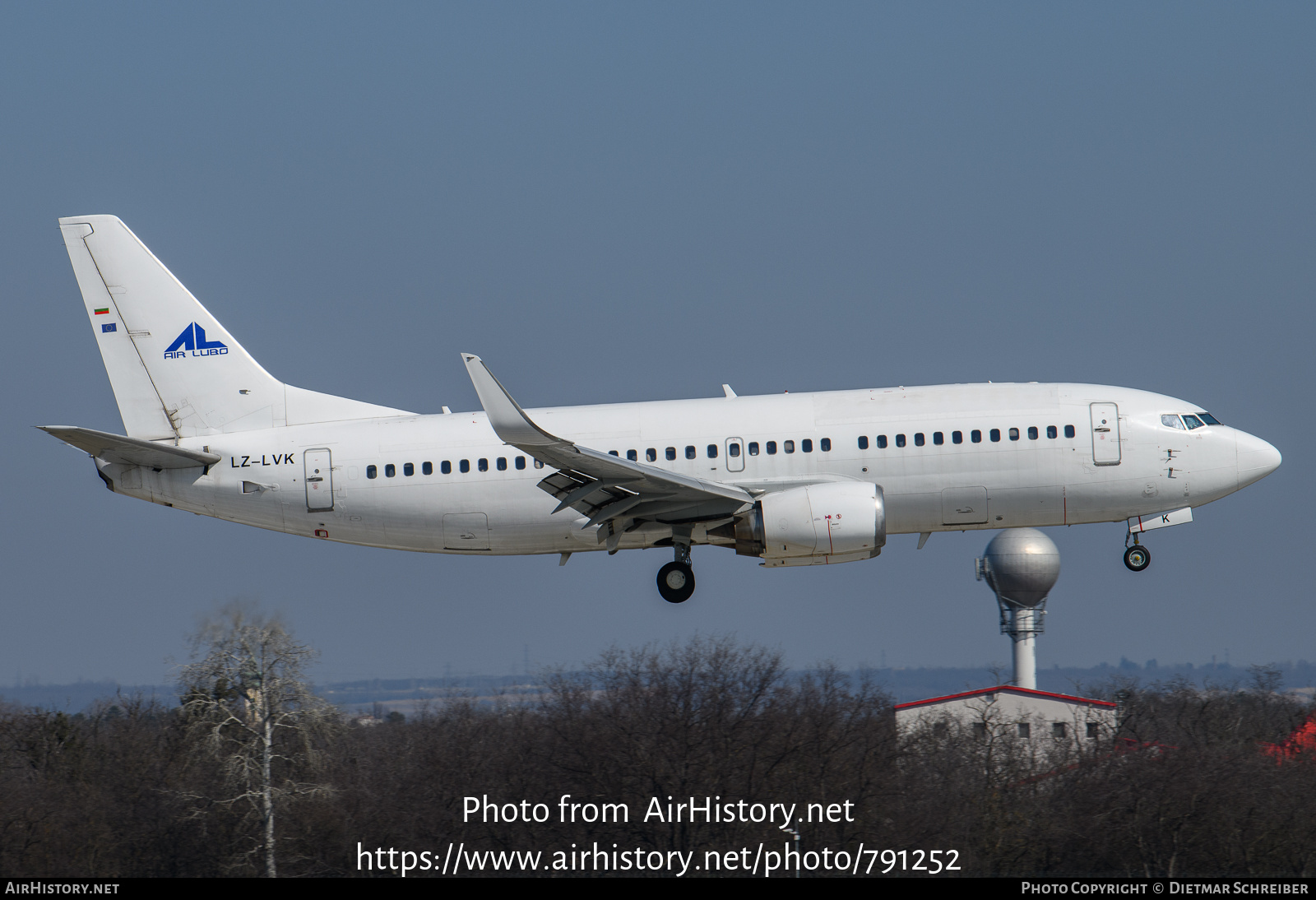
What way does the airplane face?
to the viewer's right
